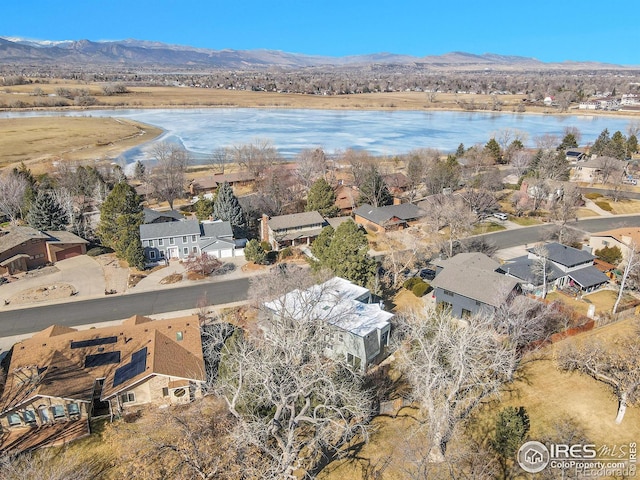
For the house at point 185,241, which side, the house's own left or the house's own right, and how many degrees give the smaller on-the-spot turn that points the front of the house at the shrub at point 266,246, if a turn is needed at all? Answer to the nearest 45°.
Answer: approximately 90° to the house's own left

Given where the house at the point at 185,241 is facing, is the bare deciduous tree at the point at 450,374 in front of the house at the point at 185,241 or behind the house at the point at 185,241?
in front

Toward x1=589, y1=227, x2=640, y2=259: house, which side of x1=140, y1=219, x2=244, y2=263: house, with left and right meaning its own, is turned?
left

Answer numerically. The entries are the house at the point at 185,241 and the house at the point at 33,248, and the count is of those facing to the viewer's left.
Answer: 0

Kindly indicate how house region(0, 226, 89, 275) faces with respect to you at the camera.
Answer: facing the viewer and to the right of the viewer

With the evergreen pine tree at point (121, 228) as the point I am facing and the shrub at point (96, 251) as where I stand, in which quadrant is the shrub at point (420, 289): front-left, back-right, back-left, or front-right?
front-right

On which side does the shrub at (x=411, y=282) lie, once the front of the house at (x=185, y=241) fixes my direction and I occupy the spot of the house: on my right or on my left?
on my left

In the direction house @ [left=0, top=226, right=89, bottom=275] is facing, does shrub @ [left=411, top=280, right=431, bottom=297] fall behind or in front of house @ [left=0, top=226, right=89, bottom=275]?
in front

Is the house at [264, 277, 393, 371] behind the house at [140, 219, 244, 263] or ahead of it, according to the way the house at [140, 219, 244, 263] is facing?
ahead

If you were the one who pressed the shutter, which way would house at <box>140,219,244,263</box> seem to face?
facing the viewer
